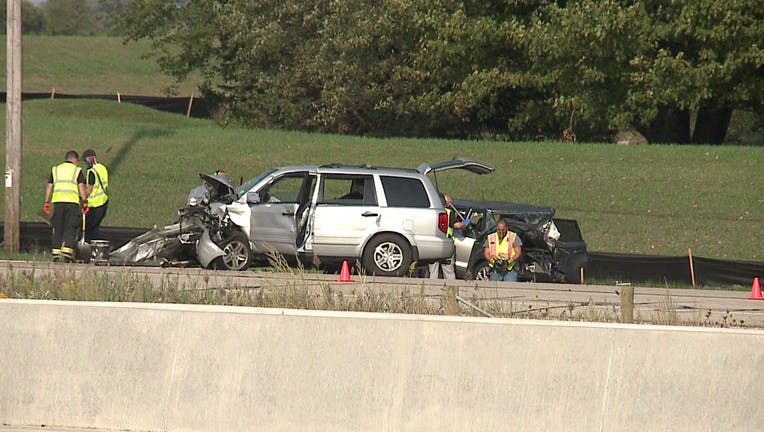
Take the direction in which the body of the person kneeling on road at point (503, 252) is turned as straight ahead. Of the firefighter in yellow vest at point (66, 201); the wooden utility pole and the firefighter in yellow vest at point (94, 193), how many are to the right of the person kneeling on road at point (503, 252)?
3

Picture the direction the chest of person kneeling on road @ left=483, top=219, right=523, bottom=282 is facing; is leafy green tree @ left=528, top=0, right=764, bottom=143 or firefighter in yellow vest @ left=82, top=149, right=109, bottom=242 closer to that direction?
the firefighter in yellow vest

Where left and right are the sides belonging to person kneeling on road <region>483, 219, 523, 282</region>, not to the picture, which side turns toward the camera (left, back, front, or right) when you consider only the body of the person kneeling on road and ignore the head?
front

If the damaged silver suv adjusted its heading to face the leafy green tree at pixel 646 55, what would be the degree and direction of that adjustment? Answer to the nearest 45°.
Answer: approximately 135° to its right

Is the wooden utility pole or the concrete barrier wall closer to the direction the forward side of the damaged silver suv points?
the wooden utility pole

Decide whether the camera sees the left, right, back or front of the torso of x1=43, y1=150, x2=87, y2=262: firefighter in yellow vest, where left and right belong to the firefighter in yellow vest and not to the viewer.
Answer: back

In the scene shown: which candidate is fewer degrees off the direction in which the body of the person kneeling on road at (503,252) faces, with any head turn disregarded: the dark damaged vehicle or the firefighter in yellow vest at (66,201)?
the firefighter in yellow vest

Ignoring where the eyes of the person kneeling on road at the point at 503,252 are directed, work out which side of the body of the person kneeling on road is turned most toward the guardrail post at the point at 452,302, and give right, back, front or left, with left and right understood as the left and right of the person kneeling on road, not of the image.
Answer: front

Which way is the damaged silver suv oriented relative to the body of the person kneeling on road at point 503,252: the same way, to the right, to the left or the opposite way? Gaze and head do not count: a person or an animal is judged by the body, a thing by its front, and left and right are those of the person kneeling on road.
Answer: to the right

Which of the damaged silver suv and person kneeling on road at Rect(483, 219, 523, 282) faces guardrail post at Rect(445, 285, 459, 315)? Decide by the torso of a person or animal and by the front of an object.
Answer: the person kneeling on road

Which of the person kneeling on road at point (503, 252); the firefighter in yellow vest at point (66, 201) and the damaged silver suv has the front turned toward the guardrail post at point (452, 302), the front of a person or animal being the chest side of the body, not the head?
the person kneeling on road

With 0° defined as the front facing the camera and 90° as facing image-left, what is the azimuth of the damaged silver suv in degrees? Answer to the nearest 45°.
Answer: approximately 90°
